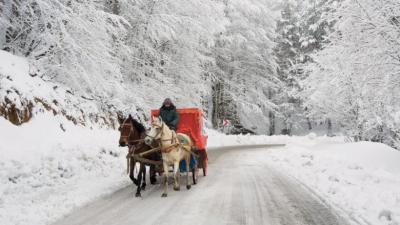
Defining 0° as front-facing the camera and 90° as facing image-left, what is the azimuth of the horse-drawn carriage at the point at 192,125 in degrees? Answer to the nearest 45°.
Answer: approximately 45°

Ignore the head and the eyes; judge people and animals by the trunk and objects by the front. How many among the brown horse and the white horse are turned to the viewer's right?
0

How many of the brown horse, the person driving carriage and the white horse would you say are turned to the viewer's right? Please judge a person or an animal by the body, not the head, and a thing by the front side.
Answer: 0

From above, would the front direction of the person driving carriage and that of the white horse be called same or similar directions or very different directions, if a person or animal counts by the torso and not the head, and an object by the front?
same or similar directions

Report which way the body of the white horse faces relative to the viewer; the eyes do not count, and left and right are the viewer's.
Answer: facing the viewer and to the left of the viewer

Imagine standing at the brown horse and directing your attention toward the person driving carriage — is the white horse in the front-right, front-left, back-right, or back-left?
front-right

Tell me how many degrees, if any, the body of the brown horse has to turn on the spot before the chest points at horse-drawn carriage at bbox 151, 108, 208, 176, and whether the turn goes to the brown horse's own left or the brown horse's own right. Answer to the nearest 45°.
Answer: approximately 180°

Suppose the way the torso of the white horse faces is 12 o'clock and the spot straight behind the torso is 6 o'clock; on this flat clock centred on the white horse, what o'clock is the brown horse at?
The brown horse is roughly at 2 o'clock from the white horse.
